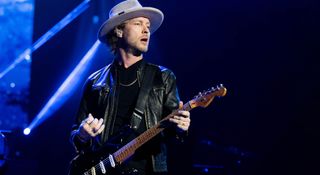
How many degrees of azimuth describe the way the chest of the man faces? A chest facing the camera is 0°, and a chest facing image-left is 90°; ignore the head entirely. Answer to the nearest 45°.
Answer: approximately 0°
